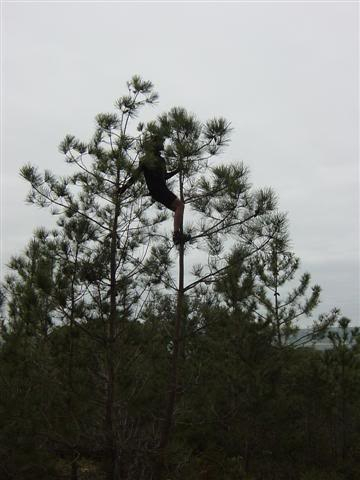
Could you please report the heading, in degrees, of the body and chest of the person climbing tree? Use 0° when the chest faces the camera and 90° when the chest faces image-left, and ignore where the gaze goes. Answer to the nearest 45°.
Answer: approximately 270°
